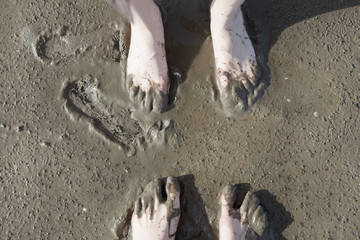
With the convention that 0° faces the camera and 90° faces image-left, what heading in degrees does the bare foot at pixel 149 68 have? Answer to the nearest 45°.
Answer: approximately 0°

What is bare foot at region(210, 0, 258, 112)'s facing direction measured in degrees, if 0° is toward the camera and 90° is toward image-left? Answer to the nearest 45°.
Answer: approximately 0°

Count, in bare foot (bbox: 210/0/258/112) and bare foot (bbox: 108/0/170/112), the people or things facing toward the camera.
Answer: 2
